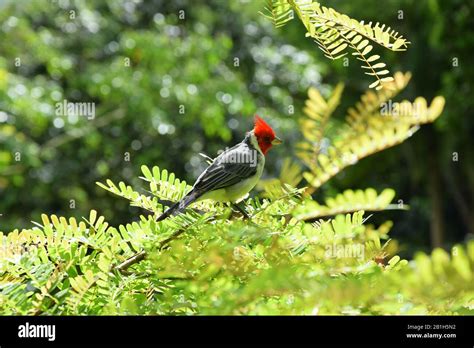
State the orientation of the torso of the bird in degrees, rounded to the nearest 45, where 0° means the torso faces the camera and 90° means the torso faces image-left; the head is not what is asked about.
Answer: approximately 270°
